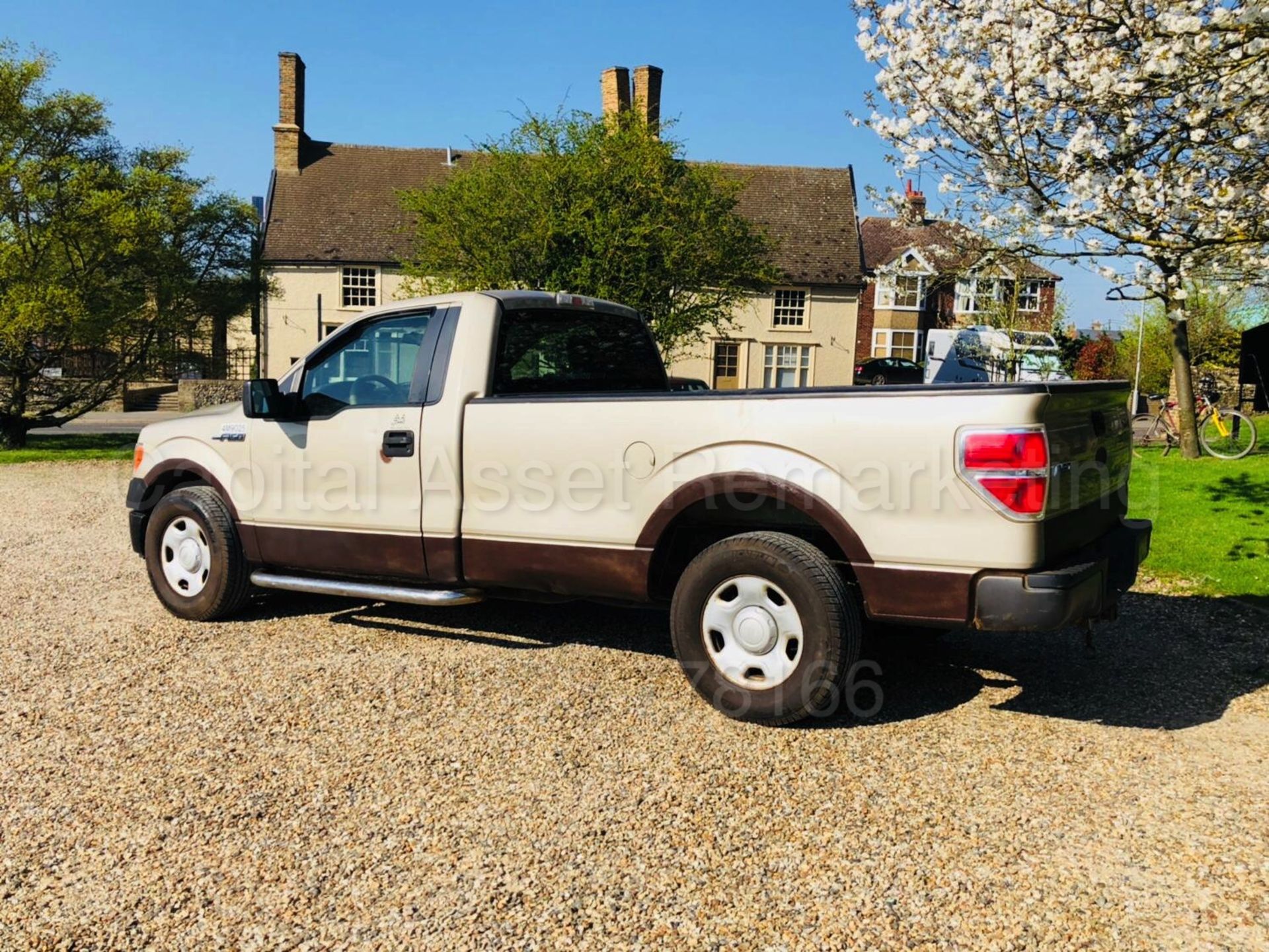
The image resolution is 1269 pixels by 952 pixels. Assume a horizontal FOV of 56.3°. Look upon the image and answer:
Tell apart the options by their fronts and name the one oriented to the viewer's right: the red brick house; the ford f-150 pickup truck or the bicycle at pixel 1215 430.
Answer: the bicycle

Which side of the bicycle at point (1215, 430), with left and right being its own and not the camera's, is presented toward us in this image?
right

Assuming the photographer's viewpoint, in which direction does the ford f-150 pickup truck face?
facing away from the viewer and to the left of the viewer

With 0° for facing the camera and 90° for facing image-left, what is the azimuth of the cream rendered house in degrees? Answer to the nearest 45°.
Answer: approximately 0°

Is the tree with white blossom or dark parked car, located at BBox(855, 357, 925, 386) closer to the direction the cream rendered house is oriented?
the tree with white blossom

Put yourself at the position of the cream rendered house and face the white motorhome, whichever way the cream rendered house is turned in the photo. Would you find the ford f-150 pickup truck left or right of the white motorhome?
right

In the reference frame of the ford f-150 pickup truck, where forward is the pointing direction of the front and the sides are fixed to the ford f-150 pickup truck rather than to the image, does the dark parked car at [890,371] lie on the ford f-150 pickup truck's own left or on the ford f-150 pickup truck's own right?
on the ford f-150 pickup truck's own right

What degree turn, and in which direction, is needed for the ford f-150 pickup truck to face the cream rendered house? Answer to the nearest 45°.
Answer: approximately 45° to its right

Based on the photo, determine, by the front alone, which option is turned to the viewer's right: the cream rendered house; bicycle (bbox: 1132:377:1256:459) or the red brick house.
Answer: the bicycle

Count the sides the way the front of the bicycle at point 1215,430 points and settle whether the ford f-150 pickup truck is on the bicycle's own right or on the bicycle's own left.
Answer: on the bicycle's own right

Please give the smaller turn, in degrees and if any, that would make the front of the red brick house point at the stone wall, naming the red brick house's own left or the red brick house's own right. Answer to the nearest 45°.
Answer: approximately 90° to the red brick house's own right
